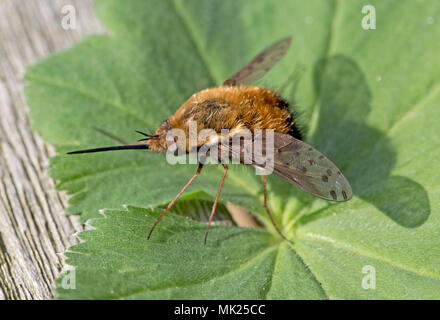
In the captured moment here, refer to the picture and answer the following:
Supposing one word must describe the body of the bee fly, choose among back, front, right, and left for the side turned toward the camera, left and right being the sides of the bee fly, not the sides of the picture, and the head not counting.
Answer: left
